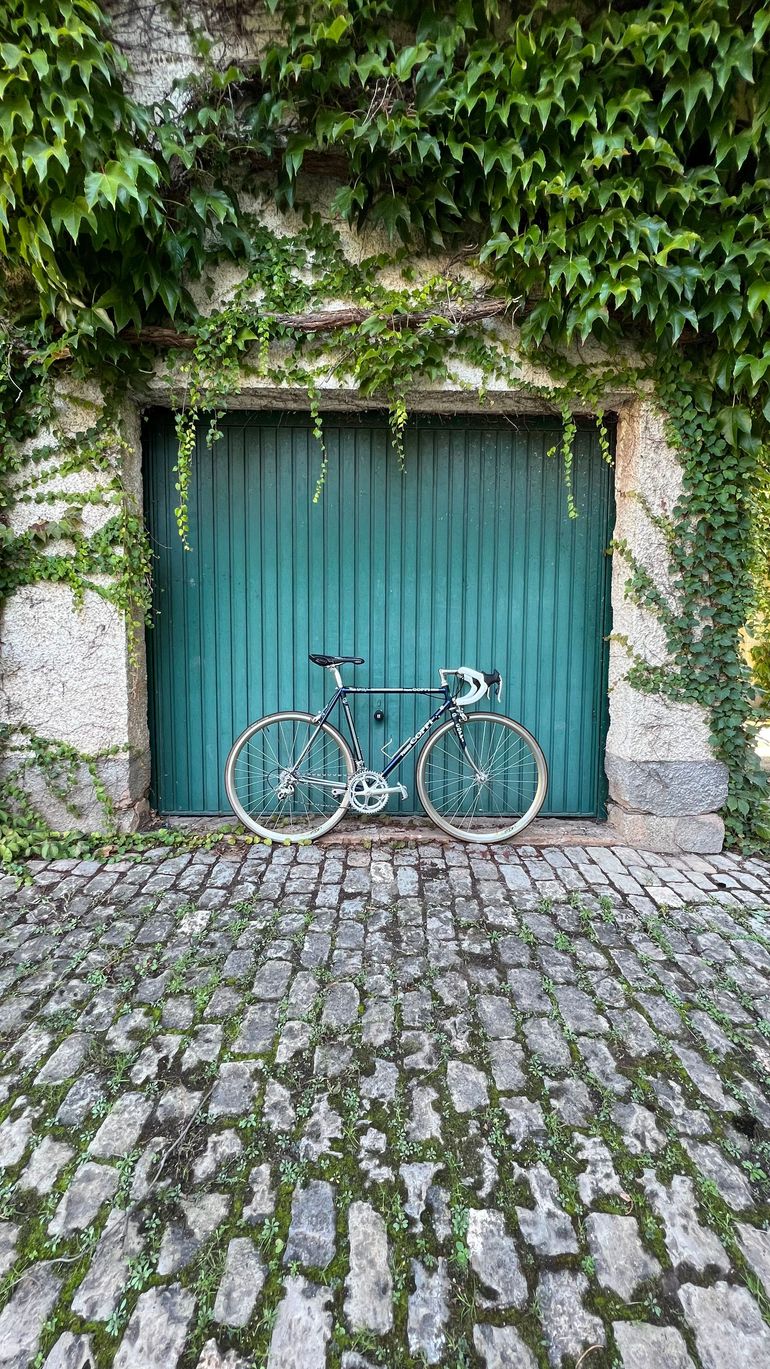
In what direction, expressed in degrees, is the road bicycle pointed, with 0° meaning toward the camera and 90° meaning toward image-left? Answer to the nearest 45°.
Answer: approximately 270°

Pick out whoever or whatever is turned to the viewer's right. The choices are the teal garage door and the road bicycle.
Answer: the road bicycle

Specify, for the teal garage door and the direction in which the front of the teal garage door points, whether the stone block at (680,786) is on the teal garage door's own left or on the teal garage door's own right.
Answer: on the teal garage door's own left

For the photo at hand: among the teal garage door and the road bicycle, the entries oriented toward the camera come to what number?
1

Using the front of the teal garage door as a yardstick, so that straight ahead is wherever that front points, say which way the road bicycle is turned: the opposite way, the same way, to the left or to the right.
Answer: to the left

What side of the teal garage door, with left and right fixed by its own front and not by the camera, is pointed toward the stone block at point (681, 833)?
left

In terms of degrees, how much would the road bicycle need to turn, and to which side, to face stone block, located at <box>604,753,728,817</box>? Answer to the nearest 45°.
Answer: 0° — it already faces it

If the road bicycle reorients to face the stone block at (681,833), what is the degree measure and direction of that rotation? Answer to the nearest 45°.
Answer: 0° — it already faces it

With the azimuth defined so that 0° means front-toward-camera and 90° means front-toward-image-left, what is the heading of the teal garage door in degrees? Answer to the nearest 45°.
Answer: approximately 0°
